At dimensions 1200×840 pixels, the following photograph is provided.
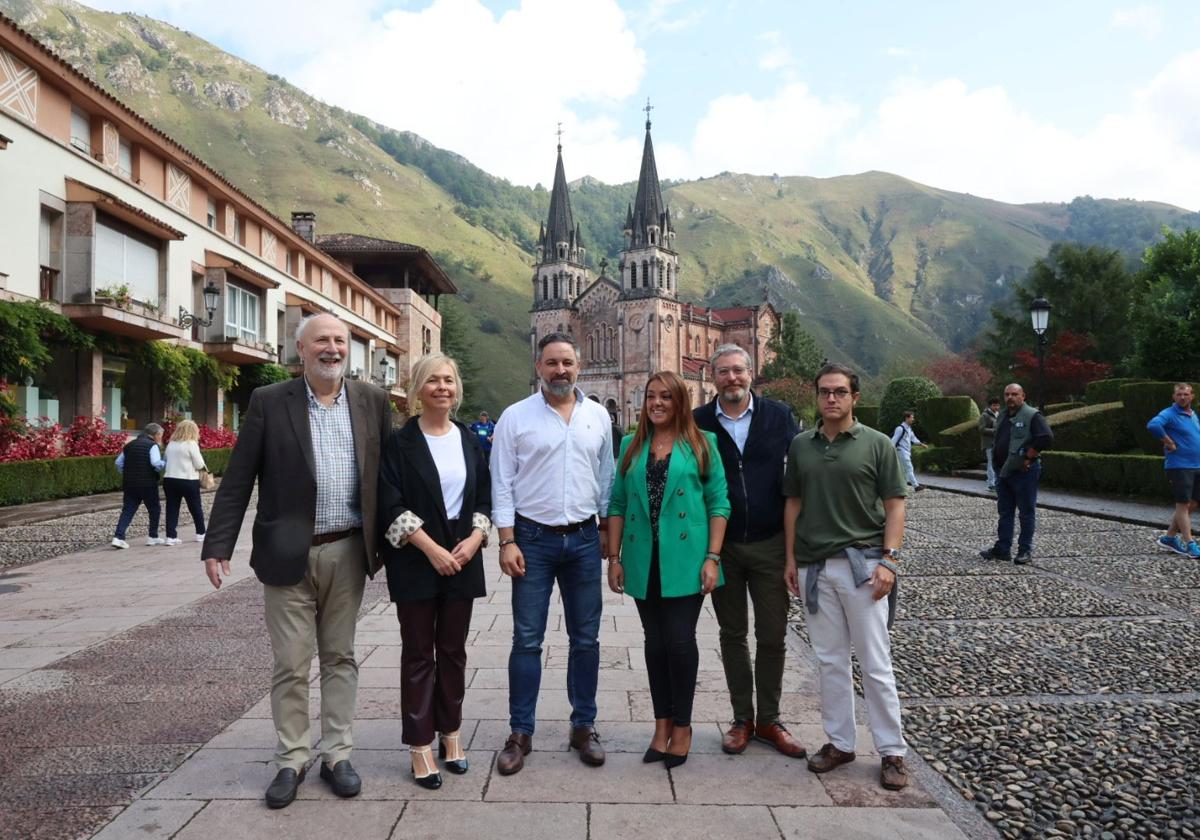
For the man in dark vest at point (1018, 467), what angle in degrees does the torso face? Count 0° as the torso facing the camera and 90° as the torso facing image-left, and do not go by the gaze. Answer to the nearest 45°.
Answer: approximately 45°

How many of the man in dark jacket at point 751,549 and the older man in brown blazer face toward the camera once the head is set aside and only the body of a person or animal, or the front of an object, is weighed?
2

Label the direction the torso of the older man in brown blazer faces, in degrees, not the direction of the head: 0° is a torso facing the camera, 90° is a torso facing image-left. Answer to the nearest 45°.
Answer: approximately 0°

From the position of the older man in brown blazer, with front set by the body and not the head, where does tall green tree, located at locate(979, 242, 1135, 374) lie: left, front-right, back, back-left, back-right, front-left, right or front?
back-left

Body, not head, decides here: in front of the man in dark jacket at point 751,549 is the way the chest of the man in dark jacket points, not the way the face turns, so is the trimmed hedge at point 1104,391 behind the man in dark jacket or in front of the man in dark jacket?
behind

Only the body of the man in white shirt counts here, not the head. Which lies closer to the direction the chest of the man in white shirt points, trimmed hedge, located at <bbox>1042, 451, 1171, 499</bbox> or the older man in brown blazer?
the older man in brown blazer

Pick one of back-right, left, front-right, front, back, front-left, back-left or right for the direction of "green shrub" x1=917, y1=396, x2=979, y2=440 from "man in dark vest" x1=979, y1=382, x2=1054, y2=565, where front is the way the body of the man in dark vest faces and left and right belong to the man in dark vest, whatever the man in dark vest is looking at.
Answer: back-right
